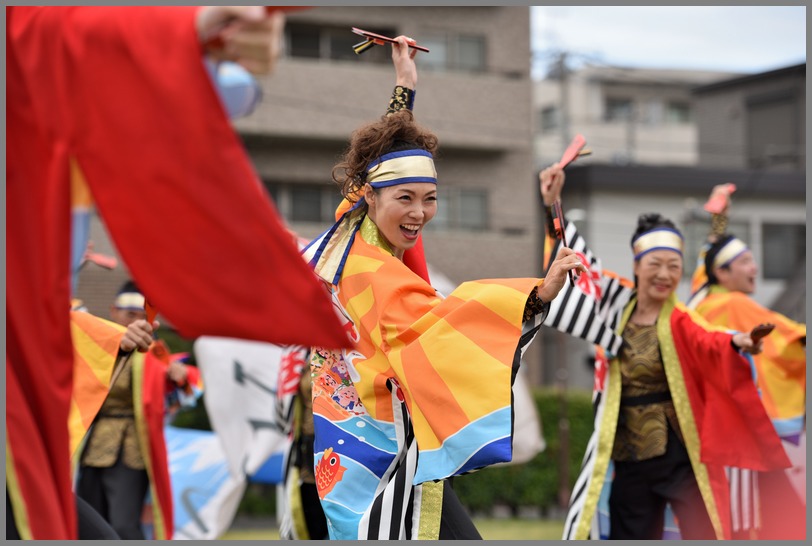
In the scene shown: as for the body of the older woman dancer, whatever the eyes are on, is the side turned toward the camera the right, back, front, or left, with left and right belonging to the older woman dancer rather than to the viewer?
front

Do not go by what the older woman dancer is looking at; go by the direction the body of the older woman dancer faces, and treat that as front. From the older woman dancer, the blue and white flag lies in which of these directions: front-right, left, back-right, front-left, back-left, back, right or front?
back-right

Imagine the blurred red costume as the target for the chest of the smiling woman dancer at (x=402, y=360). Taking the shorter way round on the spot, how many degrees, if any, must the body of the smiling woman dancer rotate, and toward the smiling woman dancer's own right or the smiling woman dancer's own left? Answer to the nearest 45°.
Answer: approximately 90° to the smiling woman dancer's own right

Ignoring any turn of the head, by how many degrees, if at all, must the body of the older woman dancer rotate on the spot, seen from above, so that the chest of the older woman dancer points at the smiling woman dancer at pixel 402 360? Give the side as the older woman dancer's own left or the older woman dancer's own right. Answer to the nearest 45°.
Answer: approximately 45° to the older woman dancer's own right

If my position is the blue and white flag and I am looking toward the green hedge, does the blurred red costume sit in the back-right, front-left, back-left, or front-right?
back-right

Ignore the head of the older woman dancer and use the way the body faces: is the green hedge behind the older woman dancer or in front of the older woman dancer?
behind

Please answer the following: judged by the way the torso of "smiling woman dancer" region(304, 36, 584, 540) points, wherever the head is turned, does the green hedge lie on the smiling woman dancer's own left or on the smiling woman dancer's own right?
on the smiling woman dancer's own left

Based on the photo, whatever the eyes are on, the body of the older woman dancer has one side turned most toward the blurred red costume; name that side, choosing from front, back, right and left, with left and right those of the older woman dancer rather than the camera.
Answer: front

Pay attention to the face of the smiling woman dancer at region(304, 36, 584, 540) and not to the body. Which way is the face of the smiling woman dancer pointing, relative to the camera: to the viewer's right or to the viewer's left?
to the viewer's right
